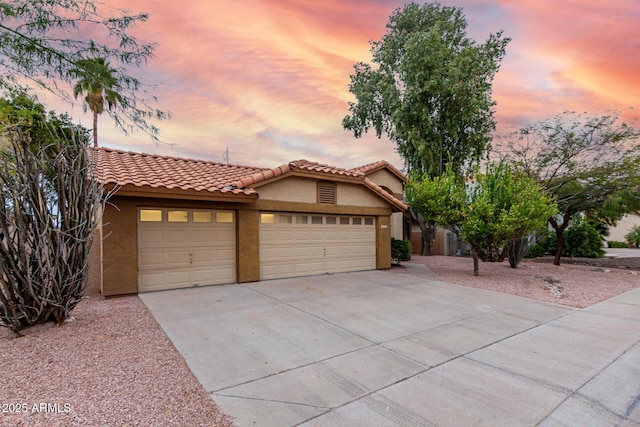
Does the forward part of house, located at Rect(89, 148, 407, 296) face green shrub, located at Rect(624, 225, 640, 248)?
no

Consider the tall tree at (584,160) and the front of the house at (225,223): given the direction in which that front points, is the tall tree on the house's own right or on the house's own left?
on the house's own left

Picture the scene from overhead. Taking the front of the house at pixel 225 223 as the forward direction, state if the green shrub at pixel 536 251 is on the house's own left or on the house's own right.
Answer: on the house's own left

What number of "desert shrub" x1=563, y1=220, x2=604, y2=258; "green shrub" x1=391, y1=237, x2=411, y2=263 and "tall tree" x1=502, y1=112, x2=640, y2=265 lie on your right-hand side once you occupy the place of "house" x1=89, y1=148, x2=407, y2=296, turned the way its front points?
0

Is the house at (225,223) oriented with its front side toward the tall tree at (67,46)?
no

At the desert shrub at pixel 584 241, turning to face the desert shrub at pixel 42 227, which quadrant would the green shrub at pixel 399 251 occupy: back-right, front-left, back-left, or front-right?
front-right

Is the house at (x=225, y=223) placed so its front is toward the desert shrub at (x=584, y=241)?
no

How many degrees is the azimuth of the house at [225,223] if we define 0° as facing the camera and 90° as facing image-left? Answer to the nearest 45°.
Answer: approximately 315°

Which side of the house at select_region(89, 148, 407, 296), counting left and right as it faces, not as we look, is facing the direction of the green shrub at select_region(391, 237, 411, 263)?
left

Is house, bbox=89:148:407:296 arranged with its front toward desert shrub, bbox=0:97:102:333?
no
